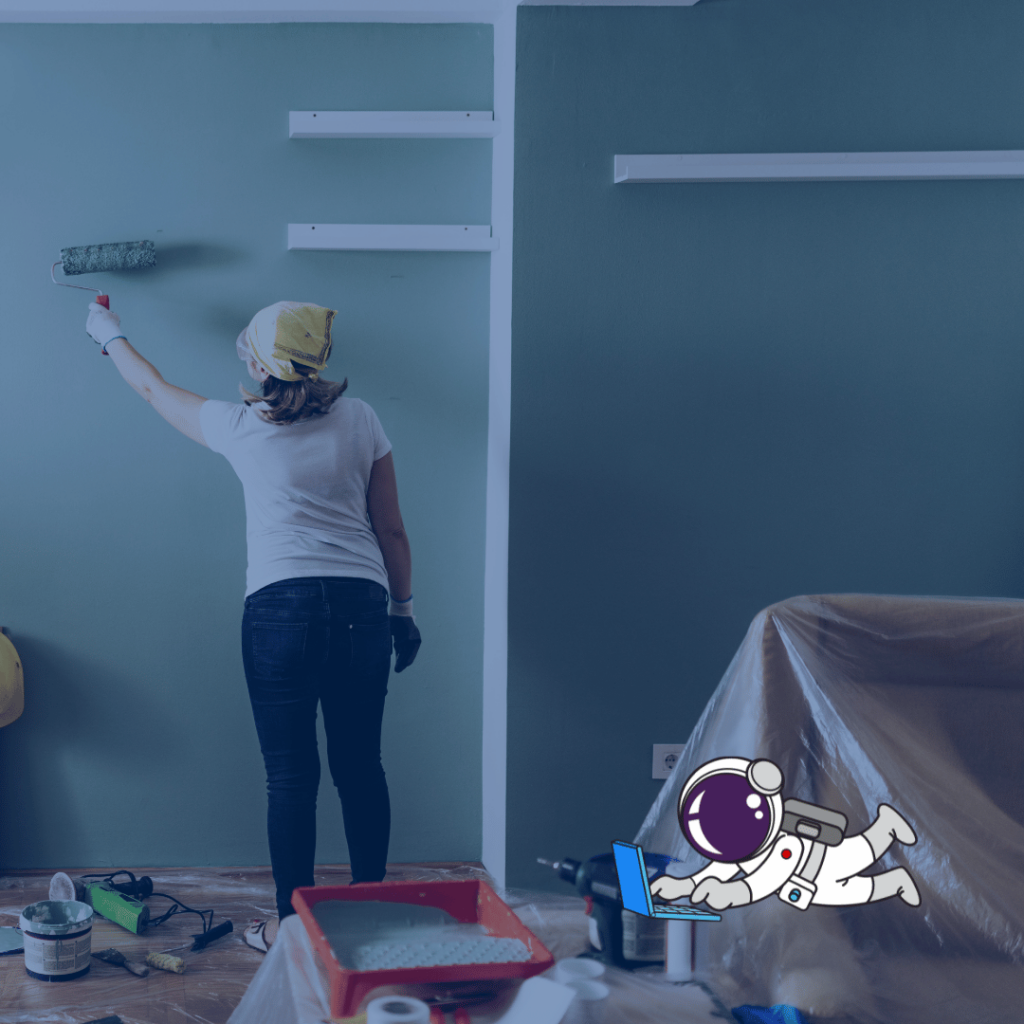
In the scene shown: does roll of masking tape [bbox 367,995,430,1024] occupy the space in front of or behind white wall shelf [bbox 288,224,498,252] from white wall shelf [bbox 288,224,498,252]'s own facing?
in front

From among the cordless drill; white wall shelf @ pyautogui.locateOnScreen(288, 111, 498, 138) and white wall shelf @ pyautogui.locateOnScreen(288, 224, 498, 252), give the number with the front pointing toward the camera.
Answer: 2

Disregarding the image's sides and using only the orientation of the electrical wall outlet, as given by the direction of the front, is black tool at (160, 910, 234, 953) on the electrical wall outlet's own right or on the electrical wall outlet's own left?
on the electrical wall outlet's own right

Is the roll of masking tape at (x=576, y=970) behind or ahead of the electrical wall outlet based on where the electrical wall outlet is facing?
ahead

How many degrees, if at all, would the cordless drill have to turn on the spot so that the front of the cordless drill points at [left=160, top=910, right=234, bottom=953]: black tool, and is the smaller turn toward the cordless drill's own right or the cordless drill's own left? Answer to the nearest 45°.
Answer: approximately 45° to the cordless drill's own right

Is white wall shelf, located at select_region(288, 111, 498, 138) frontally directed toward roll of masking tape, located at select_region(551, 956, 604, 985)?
yes

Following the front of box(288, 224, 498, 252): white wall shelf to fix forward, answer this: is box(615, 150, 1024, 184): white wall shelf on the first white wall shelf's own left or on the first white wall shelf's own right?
on the first white wall shelf's own left

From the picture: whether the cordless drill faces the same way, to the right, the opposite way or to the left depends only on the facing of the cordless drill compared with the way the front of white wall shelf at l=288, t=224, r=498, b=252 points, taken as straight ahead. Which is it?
to the right

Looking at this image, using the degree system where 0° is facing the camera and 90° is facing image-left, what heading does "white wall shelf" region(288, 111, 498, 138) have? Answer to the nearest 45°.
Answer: approximately 0°

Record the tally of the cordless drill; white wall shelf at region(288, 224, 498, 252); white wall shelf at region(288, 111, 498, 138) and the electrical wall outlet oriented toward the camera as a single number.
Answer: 3

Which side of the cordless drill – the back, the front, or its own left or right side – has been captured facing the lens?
left

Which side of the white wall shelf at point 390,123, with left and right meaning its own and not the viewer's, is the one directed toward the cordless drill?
front

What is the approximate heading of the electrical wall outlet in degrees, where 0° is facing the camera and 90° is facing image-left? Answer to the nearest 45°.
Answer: approximately 0°

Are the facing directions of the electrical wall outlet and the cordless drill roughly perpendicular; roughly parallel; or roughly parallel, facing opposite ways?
roughly perpendicular
